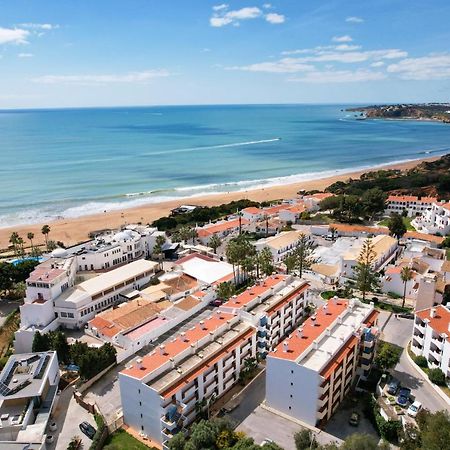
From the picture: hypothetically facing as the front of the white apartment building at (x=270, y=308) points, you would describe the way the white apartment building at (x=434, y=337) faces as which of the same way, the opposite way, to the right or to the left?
to the right

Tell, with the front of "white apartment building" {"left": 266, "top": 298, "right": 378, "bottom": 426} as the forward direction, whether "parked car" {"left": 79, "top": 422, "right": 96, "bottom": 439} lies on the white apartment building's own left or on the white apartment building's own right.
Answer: on the white apartment building's own right

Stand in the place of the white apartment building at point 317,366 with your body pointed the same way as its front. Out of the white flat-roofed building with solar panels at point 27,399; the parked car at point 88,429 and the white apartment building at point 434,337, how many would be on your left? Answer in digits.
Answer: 1

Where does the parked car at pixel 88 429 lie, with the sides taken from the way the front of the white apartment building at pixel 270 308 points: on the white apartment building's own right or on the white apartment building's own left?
on the white apartment building's own right

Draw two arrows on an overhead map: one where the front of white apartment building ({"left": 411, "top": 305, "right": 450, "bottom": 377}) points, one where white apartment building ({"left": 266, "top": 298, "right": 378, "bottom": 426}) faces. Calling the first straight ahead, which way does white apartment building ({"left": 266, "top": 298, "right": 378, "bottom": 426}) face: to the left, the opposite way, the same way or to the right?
to the left

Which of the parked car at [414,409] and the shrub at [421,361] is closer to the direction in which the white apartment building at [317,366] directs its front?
the parked car

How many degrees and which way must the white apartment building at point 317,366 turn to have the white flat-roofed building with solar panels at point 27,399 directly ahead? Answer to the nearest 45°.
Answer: approximately 135° to its right

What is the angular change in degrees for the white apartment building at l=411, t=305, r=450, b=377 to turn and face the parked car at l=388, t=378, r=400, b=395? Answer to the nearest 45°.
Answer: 0° — it already faces it

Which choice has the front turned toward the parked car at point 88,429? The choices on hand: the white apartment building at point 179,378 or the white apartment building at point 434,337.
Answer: the white apartment building at point 434,337

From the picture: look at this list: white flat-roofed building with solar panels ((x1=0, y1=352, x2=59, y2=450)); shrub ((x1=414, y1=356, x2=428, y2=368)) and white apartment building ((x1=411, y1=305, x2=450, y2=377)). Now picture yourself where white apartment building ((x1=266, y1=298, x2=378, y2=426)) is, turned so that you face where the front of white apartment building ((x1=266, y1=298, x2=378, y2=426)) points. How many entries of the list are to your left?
2

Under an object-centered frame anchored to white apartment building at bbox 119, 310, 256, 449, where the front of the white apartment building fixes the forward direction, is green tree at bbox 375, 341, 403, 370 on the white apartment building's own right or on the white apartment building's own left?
on the white apartment building's own left

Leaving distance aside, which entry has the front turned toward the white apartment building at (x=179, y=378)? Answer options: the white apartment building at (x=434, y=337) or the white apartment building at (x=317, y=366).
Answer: the white apartment building at (x=434, y=337)
